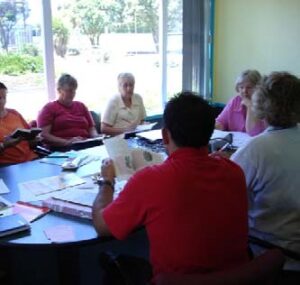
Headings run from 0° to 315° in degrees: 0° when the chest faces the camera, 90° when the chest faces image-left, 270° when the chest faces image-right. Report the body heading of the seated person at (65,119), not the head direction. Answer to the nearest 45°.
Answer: approximately 315°

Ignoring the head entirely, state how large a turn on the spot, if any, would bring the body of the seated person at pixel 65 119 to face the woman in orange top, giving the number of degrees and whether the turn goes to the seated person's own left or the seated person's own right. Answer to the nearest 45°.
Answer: approximately 90° to the seated person's own right

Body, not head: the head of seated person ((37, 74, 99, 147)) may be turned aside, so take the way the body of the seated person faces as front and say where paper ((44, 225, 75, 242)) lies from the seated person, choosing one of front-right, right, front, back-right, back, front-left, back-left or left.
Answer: front-right

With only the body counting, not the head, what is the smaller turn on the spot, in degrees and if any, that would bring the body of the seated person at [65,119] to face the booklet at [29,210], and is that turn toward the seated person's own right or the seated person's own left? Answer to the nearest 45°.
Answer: approximately 45° to the seated person's own right

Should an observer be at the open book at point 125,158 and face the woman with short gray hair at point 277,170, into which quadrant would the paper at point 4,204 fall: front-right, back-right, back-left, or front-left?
back-right

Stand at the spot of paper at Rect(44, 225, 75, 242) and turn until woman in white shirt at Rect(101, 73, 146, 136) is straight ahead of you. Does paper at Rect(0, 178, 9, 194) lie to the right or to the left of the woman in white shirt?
left

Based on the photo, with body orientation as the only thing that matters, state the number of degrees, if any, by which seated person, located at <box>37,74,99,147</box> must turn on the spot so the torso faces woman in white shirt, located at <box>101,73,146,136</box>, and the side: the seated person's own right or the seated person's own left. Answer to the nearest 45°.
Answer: approximately 90° to the seated person's own left

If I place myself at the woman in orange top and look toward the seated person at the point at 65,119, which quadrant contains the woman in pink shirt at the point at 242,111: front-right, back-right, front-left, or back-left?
front-right

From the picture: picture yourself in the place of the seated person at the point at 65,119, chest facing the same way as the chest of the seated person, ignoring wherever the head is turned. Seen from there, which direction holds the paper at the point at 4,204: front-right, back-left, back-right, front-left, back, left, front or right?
front-right
